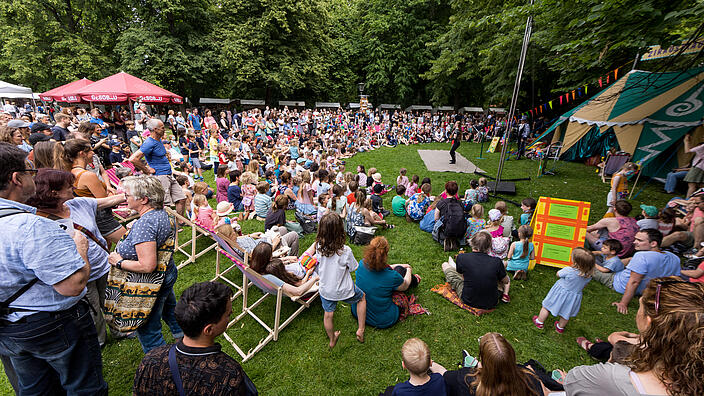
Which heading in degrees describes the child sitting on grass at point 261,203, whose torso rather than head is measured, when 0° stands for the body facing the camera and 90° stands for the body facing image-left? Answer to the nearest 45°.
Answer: approximately 225°

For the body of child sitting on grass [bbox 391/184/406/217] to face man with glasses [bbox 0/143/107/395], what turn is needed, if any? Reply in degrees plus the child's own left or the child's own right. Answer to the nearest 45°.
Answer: approximately 135° to the child's own right

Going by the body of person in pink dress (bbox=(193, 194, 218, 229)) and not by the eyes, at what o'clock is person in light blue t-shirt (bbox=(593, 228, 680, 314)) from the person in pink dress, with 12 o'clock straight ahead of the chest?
The person in light blue t-shirt is roughly at 3 o'clock from the person in pink dress.

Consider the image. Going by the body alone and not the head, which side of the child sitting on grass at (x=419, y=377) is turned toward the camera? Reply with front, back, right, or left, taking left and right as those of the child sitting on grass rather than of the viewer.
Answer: back

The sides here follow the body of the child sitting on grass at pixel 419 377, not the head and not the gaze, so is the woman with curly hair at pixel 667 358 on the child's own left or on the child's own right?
on the child's own right

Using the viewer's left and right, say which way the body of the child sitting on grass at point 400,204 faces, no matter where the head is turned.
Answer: facing away from the viewer and to the right of the viewer

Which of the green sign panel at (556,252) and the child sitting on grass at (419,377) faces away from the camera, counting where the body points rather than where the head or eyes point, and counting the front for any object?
the child sitting on grass

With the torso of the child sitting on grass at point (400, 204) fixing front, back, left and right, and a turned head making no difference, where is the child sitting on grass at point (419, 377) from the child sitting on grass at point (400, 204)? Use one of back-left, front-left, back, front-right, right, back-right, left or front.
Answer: back-right

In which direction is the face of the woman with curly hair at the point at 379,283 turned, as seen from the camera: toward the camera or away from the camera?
away from the camera

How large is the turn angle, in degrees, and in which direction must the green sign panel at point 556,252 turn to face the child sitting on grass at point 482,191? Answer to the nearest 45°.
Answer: approximately 135° to its right

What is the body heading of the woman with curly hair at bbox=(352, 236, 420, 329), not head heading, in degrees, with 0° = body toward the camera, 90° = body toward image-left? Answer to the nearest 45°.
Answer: approximately 225°

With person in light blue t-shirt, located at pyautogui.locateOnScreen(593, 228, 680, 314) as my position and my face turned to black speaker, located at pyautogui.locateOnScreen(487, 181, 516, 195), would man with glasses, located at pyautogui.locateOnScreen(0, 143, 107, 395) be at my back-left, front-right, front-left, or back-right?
back-left
